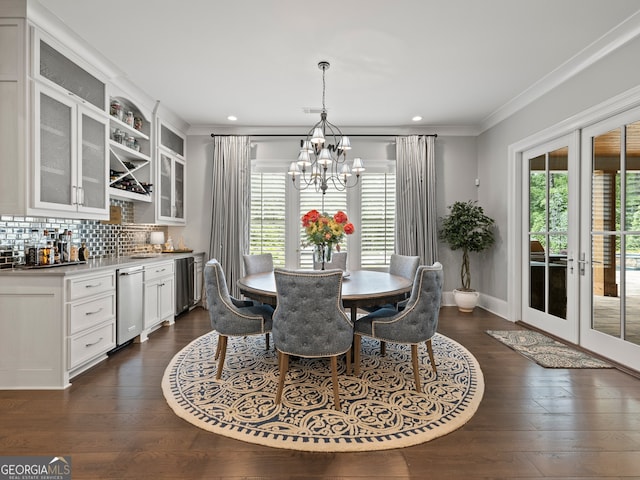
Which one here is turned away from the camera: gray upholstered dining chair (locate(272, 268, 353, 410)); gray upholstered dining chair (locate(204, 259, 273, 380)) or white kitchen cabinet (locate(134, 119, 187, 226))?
gray upholstered dining chair (locate(272, 268, 353, 410))

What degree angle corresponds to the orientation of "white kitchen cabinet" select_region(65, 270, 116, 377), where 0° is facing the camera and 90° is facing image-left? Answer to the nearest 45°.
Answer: approximately 315°

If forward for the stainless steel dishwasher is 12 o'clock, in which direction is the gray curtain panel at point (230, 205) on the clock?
The gray curtain panel is roughly at 9 o'clock from the stainless steel dishwasher.

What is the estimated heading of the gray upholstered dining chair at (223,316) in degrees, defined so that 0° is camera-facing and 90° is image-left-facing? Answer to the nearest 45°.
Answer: approximately 270°

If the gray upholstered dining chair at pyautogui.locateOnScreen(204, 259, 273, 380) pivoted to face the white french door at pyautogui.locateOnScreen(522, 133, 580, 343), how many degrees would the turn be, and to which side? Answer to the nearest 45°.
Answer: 0° — it already faces it

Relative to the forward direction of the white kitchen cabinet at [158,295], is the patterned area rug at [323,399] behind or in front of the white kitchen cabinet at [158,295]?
in front

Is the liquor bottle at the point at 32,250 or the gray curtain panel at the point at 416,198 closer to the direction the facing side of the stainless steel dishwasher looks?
the gray curtain panel

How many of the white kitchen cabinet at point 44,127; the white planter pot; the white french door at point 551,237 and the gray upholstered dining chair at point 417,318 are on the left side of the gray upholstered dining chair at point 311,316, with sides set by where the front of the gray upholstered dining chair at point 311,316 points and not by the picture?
1

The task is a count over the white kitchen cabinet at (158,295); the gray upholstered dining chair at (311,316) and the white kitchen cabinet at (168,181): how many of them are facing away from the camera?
1

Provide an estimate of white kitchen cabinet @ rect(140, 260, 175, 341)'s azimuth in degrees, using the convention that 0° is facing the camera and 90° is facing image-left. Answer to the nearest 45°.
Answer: approximately 315°

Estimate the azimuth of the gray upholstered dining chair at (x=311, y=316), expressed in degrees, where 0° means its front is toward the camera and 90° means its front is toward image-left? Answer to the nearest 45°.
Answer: approximately 180°

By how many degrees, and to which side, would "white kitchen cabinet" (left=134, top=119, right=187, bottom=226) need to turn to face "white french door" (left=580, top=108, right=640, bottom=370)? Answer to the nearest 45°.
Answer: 0° — it already faces it

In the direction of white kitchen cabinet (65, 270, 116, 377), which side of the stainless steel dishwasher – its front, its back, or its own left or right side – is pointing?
right

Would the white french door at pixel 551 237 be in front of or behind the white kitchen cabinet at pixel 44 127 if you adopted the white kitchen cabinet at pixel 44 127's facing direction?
in front

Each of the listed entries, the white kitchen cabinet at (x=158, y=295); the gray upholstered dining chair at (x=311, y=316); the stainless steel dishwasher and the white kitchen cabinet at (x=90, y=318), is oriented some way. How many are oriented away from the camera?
1

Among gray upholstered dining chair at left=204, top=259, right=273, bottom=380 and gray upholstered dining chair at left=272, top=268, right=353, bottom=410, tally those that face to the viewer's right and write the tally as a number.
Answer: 1

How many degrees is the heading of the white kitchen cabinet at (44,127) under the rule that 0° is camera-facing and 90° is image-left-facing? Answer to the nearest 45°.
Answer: approximately 315°
